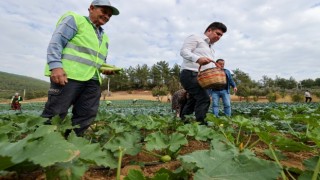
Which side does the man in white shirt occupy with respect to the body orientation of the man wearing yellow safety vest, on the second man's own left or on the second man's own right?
on the second man's own left
